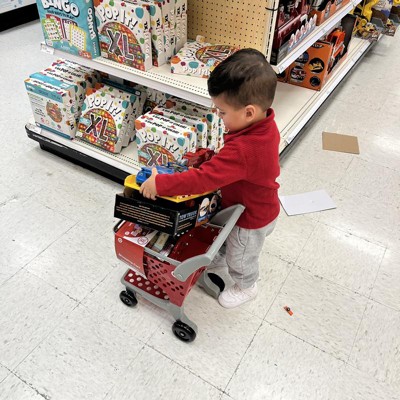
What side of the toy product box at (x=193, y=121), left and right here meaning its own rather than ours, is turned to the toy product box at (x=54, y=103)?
right

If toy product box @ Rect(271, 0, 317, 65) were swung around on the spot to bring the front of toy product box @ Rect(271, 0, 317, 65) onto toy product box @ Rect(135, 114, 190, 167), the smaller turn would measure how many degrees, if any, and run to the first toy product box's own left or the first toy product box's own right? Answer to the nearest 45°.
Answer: approximately 90° to the first toy product box's own right

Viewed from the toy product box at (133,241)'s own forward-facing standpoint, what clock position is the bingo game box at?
The bingo game box is roughly at 4 o'clock from the toy product box.

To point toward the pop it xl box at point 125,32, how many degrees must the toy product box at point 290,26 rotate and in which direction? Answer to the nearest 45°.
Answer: approximately 90° to its right
